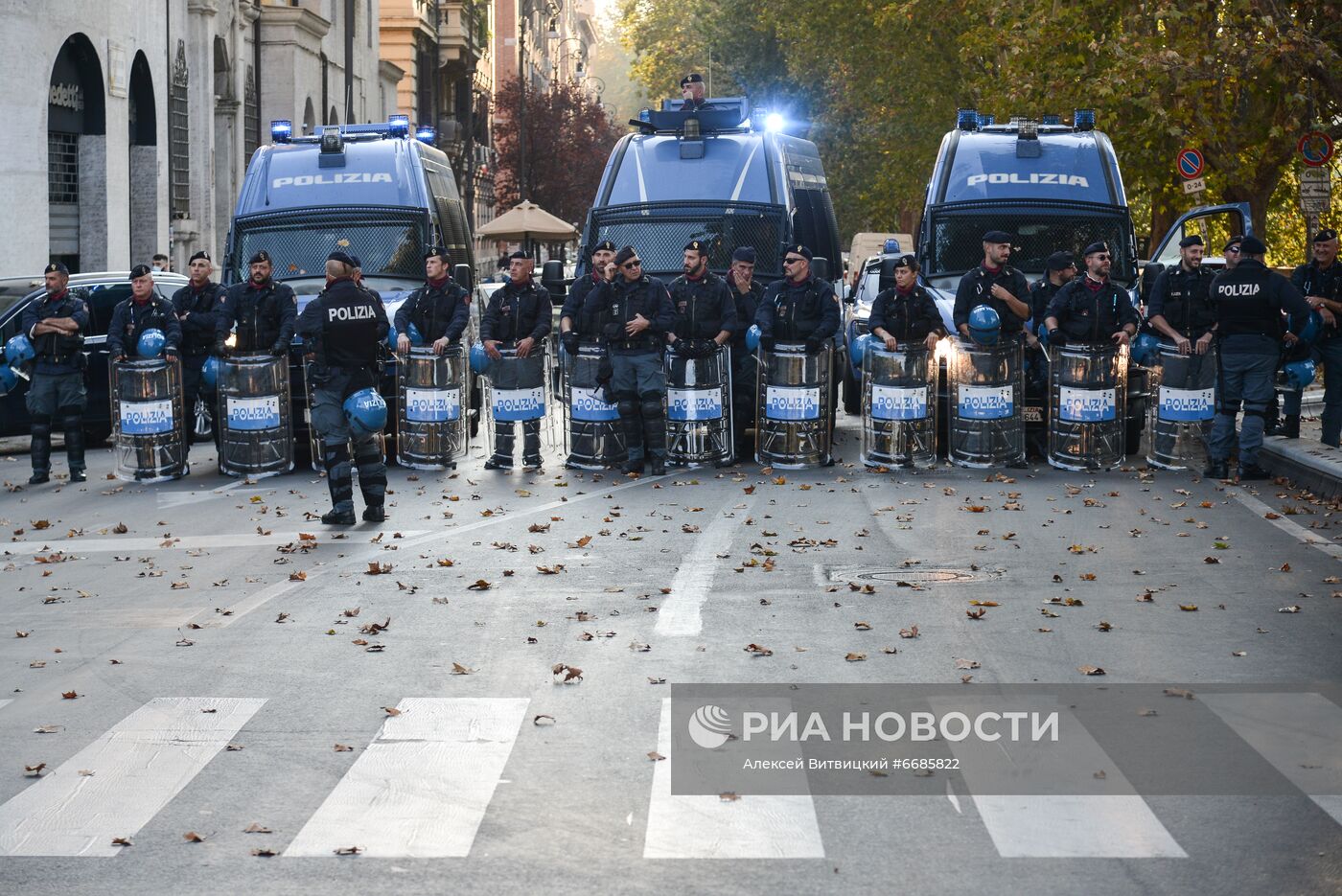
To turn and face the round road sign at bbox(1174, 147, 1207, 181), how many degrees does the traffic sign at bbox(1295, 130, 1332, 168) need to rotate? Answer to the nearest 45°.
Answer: approximately 135° to its right

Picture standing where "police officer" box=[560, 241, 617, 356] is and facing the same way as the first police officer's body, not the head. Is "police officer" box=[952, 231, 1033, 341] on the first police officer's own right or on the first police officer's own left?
on the first police officer's own left

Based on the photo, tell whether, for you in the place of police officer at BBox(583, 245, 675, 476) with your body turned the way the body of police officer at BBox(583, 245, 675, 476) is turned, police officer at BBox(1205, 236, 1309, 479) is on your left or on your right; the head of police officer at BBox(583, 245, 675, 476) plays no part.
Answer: on your left

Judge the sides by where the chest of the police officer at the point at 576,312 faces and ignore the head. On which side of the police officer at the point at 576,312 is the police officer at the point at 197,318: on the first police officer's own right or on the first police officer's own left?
on the first police officer's own right

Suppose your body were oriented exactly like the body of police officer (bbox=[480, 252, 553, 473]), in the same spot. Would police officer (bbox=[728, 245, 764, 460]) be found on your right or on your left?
on your left

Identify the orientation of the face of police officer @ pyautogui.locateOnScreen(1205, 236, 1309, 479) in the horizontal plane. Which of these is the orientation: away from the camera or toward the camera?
away from the camera

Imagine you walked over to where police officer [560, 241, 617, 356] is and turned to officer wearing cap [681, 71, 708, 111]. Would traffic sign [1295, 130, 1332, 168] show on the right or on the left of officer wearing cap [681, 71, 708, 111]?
right

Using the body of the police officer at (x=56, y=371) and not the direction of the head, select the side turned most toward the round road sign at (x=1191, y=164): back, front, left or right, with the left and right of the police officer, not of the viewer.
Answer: left

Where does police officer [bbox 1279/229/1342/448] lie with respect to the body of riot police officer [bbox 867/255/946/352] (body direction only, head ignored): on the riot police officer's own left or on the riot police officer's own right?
on the riot police officer's own left

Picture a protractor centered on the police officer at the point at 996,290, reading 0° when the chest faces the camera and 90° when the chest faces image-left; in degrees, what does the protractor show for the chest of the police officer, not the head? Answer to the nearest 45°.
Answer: approximately 0°

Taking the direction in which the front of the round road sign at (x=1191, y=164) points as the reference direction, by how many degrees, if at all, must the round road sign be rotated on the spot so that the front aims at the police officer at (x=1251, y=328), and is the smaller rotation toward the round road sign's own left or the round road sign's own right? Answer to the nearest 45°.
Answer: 0° — it already faces them

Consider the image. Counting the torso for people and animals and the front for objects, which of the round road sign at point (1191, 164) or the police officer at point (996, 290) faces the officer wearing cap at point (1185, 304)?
the round road sign

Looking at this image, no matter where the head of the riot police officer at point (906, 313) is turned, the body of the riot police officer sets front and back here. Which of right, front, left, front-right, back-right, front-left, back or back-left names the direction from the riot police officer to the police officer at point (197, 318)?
right
